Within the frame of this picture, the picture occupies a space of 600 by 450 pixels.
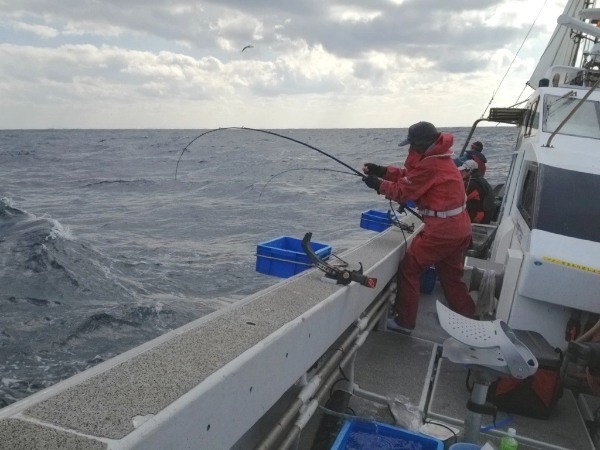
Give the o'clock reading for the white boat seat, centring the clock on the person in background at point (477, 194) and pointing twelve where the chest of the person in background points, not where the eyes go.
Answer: The white boat seat is roughly at 9 o'clock from the person in background.

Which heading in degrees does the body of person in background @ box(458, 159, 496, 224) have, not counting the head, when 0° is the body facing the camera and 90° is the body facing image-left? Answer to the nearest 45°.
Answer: approximately 90°
